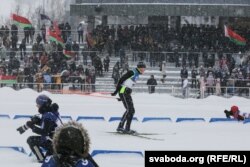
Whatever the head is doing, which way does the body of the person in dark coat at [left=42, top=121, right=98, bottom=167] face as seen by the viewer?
away from the camera

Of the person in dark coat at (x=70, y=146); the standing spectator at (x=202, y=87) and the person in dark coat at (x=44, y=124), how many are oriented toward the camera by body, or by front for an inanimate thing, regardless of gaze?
1

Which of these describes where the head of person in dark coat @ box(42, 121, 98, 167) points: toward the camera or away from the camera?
away from the camera

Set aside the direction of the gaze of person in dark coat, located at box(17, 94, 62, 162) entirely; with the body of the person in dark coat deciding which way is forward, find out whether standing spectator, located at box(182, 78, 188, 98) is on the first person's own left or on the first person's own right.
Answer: on the first person's own right

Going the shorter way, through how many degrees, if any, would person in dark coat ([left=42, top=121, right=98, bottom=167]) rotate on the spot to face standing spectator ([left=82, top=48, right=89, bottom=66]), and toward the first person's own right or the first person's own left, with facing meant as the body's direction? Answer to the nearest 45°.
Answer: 0° — they already face them

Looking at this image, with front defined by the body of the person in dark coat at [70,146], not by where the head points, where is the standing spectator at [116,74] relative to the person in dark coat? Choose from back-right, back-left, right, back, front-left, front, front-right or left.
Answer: front

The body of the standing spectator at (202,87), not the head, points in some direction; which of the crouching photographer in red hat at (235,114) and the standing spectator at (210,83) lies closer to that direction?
the crouching photographer in red hat

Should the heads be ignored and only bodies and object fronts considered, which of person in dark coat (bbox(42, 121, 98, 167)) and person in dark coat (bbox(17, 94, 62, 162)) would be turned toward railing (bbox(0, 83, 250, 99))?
person in dark coat (bbox(42, 121, 98, 167))

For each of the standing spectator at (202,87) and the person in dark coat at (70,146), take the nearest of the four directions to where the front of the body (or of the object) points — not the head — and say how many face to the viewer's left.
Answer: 0

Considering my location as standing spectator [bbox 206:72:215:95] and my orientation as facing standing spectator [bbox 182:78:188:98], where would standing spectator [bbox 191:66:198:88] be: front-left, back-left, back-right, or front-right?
front-right

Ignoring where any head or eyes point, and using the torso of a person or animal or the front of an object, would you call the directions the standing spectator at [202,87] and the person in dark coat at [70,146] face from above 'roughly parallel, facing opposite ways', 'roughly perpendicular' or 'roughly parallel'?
roughly parallel, facing opposite ways

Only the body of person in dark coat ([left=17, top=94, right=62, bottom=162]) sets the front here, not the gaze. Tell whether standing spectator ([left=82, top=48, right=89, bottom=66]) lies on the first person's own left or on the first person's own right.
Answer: on the first person's own right

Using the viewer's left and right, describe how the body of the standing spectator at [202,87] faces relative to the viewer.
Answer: facing the viewer
